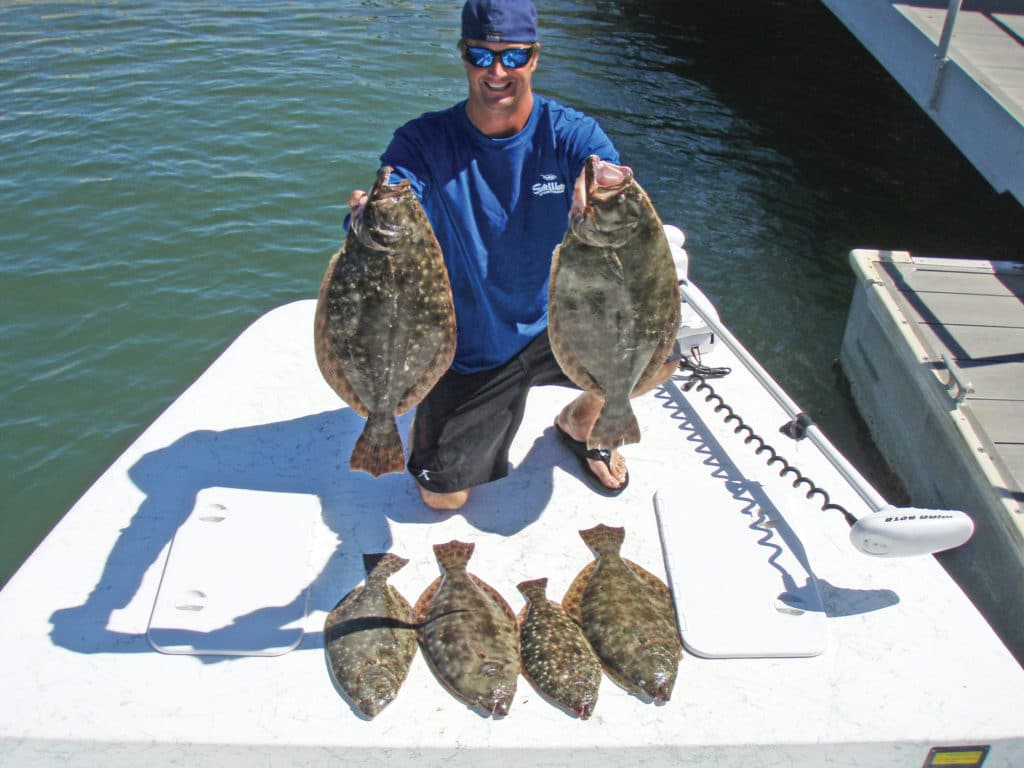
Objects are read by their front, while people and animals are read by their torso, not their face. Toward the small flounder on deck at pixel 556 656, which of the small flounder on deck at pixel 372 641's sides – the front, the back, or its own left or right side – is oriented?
left

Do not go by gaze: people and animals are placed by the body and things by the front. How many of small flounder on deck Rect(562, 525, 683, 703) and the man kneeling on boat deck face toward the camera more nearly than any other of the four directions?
2

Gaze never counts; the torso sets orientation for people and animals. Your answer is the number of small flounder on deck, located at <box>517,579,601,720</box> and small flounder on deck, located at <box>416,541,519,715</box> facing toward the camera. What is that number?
2

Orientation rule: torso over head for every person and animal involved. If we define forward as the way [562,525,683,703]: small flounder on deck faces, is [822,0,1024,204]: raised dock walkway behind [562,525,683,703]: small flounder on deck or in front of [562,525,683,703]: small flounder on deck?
behind

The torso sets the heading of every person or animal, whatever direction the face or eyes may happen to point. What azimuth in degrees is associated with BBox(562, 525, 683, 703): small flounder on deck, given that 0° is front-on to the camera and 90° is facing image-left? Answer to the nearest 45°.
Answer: approximately 0°
